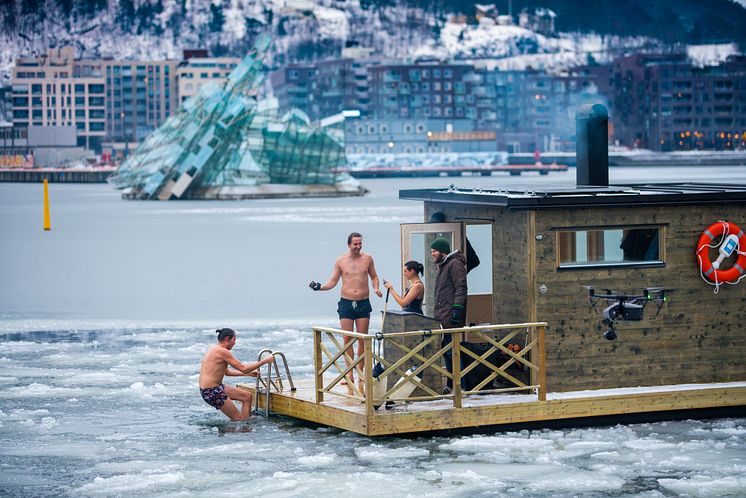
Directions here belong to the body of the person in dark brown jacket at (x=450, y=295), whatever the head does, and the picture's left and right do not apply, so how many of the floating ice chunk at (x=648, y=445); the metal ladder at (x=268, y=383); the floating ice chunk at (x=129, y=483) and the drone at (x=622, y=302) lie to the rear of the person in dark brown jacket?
2

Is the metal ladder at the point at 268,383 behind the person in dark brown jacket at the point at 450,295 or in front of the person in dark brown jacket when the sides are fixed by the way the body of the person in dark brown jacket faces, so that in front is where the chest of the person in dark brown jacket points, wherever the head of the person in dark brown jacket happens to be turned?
in front

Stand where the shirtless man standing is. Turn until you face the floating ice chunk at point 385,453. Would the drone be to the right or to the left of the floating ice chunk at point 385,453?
left

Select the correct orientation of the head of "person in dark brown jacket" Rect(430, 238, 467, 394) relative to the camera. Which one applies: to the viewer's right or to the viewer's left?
to the viewer's left

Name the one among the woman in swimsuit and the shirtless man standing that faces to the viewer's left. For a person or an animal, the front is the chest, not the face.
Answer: the woman in swimsuit

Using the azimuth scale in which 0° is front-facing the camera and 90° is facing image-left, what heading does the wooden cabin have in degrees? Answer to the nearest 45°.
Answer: approximately 45°

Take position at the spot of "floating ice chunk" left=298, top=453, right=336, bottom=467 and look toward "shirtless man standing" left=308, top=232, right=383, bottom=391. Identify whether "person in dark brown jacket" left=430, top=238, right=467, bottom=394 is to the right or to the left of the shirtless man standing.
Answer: right

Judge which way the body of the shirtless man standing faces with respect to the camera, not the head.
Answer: toward the camera

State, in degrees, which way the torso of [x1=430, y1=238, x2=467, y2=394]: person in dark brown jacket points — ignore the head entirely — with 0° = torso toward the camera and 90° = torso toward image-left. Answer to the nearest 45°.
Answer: approximately 90°

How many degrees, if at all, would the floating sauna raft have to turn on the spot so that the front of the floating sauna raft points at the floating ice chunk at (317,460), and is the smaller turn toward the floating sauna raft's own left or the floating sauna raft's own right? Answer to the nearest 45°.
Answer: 0° — it already faces it

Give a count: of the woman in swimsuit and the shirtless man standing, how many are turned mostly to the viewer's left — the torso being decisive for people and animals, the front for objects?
1

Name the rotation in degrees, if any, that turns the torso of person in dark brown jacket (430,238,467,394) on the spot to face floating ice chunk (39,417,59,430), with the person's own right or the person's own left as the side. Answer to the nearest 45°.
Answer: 0° — they already face it

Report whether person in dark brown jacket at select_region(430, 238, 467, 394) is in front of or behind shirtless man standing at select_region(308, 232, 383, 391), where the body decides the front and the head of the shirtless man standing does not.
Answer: in front

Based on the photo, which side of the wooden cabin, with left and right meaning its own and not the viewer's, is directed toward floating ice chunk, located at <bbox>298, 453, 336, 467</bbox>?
front

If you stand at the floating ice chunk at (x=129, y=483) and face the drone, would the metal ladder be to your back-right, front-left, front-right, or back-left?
front-left
